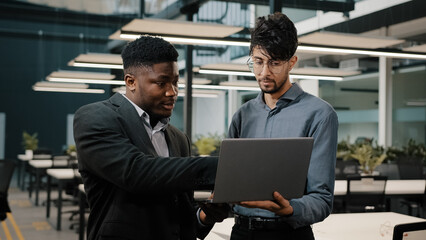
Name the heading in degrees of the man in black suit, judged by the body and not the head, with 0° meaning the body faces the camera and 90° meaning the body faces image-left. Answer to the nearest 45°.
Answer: approximately 315°

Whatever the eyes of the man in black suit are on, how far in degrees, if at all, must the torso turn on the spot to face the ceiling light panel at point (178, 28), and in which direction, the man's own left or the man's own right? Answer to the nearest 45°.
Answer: approximately 135° to the man's own left

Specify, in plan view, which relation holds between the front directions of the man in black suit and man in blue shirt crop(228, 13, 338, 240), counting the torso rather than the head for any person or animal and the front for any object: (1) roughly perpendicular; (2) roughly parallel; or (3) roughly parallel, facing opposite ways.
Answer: roughly perpendicular

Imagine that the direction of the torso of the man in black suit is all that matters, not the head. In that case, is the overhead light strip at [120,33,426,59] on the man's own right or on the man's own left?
on the man's own left

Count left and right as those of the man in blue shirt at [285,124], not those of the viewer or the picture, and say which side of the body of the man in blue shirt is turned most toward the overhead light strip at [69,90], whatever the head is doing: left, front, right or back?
right

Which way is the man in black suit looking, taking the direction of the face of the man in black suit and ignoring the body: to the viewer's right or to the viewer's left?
to the viewer's right

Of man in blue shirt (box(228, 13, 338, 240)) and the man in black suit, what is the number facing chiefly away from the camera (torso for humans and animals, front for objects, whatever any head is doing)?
0
